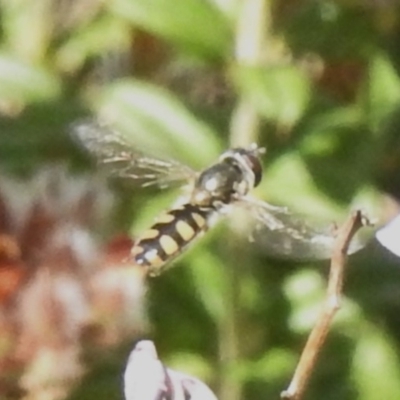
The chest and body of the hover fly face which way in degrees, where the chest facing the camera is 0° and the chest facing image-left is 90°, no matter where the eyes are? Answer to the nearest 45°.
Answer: approximately 225°
